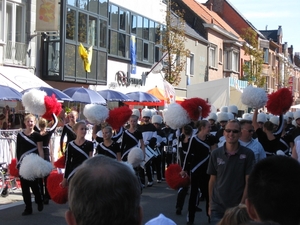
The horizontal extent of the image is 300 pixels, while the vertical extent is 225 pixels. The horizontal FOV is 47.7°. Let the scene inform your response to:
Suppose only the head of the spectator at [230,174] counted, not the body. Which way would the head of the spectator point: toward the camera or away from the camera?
toward the camera

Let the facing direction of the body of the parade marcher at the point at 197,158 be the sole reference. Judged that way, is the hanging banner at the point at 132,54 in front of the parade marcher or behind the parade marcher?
behind

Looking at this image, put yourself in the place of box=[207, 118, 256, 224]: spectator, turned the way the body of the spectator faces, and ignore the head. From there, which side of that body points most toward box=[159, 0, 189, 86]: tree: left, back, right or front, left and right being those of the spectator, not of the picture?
back

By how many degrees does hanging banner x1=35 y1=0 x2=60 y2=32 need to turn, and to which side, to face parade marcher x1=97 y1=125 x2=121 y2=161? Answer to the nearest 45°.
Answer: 0° — it already faces them

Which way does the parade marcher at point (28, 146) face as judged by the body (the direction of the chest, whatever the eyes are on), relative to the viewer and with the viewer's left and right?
facing the viewer

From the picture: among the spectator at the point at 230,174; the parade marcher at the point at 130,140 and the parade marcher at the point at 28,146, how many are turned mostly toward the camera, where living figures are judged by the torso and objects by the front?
3

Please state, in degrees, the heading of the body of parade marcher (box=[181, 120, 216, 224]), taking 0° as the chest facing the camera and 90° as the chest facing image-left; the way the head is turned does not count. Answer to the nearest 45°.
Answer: approximately 315°

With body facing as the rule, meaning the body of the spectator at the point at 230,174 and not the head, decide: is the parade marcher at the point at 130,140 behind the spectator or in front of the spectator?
behind

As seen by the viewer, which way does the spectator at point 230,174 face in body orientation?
toward the camera

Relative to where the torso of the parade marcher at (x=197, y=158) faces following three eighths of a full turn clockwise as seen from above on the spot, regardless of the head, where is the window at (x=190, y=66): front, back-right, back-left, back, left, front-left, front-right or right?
right

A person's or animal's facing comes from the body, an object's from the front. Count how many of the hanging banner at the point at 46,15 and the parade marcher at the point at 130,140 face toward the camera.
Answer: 2

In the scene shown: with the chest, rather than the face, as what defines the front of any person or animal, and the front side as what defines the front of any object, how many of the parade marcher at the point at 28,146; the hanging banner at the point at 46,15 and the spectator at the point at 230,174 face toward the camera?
3

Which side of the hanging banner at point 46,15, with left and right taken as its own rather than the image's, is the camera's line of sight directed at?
front
